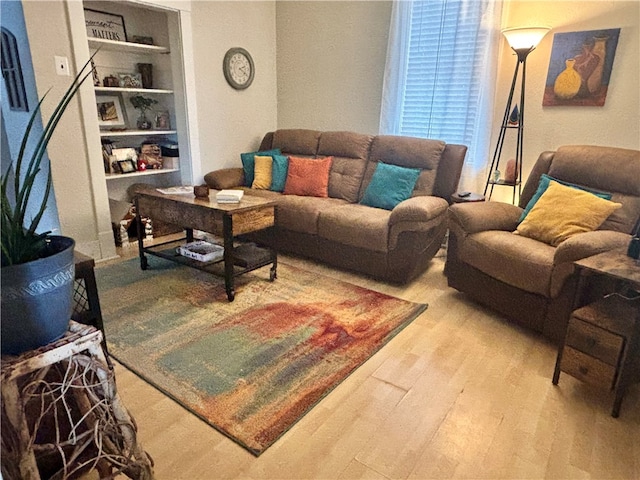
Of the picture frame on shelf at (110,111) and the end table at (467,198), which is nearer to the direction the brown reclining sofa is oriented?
the picture frame on shelf

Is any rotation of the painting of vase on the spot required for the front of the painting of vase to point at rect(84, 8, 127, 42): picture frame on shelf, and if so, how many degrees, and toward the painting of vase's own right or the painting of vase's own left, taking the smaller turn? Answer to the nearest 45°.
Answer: approximately 45° to the painting of vase's own right

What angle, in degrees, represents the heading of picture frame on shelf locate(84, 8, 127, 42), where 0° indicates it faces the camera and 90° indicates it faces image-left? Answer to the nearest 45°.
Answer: approximately 315°

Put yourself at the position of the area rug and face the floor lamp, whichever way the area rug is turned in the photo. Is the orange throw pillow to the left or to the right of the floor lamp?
left
